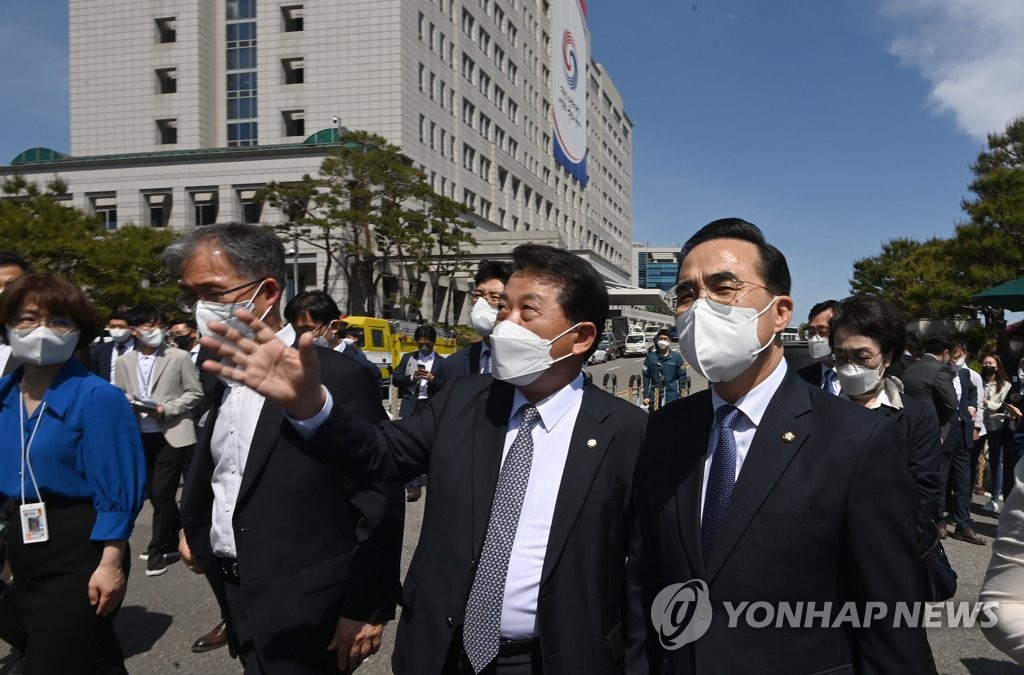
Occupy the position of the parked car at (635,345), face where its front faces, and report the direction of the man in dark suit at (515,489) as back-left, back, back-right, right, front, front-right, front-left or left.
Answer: front

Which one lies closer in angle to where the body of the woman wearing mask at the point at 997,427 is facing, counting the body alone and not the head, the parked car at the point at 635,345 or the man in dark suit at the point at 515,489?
the man in dark suit

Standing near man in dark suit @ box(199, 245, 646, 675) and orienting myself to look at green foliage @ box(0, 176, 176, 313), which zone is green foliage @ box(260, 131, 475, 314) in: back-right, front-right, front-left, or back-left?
front-right

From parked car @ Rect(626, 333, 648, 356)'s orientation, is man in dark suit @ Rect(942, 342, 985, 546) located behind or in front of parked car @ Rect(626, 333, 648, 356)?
in front

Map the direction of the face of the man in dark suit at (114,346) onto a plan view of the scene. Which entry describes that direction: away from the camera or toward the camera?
toward the camera

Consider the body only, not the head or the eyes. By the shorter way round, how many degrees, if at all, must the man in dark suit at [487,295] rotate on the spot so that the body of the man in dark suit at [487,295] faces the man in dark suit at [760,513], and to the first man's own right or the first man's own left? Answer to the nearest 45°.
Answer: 0° — they already face them

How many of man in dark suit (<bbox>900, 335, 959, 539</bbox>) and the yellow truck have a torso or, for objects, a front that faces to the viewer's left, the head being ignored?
1

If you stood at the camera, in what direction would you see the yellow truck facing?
facing to the left of the viewer

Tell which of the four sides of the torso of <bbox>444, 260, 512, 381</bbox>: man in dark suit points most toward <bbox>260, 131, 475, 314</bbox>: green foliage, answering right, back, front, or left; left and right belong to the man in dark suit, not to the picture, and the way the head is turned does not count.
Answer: back

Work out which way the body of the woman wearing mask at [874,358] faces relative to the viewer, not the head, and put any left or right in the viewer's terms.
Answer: facing the viewer and to the left of the viewer

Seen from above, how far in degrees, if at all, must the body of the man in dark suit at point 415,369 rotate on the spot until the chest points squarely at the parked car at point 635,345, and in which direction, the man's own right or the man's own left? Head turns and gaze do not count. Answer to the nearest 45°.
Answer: approximately 180°

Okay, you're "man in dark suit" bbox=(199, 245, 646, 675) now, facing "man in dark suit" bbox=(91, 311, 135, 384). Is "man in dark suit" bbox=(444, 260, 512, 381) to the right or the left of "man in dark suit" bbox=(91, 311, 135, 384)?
right

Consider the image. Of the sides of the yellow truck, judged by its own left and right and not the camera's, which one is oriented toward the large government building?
right

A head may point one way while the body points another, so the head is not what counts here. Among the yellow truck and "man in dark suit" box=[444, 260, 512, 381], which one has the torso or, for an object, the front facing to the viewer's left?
the yellow truck

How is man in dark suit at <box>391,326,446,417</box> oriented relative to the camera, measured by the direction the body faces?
toward the camera

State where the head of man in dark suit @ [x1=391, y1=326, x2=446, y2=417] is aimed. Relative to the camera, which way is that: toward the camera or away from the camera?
toward the camera

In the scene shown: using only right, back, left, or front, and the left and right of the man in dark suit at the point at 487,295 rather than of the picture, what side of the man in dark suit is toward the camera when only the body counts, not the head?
front
